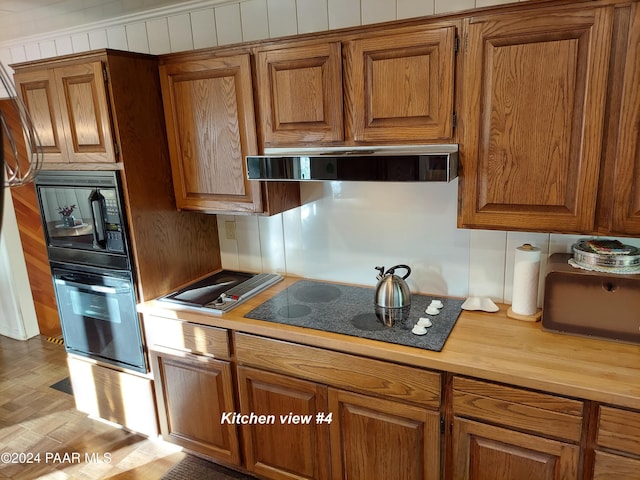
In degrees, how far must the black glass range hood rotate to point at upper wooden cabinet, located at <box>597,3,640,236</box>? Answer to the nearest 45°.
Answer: approximately 90° to its left

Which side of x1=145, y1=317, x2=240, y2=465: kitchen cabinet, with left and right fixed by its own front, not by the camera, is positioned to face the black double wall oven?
right

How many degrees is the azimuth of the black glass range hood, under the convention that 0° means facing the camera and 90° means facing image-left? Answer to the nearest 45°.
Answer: approximately 0°

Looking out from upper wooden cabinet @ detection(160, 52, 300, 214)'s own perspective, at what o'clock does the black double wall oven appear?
The black double wall oven is roughly at 2 o'clock from the upper wooden cabinet.

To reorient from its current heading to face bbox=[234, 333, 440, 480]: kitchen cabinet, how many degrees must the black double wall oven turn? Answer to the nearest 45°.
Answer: approximately 90° to its left

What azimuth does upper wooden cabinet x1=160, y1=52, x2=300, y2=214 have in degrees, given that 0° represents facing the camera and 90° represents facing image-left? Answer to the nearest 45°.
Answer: approximately 45°

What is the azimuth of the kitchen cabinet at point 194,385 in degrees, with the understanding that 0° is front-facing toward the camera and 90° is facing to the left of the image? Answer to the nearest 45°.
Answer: approximately 45°
